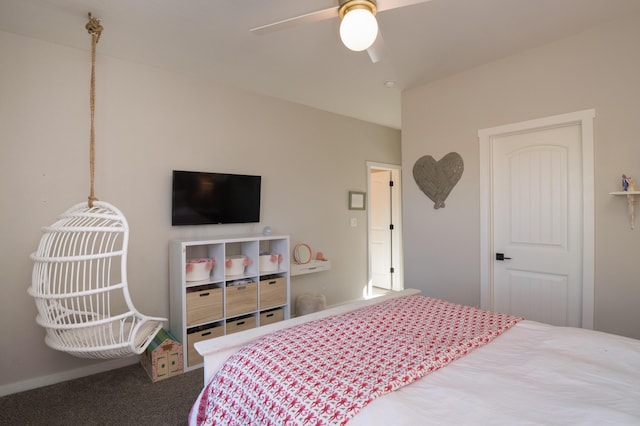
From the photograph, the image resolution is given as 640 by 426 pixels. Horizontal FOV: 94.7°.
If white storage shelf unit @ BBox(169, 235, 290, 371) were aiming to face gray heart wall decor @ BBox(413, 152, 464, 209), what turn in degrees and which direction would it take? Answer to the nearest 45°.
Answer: approximately 45° to its left

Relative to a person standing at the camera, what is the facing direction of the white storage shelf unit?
facing the viewer and to the right of the viewer

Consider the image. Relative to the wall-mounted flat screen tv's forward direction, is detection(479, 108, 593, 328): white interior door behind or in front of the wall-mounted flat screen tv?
in front

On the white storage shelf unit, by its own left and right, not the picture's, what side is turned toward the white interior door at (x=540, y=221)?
front

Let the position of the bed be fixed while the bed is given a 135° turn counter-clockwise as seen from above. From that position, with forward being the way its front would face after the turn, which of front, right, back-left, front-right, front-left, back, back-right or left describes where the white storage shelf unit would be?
back-right

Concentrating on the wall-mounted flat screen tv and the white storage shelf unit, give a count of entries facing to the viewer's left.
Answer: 0

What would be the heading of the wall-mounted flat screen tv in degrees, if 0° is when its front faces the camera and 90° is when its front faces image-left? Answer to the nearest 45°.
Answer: approximately 315°

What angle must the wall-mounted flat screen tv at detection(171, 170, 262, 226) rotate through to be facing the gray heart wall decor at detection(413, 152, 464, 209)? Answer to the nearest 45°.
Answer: approximately 45° to its left

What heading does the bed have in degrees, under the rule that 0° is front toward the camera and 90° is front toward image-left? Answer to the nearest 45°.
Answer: approximately 135°

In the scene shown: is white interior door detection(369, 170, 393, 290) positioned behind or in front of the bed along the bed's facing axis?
in front

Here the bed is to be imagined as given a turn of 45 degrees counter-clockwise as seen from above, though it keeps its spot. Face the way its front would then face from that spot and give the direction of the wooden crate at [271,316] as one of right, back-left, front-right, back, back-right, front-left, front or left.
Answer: front-right

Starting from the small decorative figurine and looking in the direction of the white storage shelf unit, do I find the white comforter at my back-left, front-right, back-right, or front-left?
front-left

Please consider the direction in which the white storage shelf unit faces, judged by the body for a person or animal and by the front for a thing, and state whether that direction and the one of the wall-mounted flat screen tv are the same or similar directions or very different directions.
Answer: same or similar directions

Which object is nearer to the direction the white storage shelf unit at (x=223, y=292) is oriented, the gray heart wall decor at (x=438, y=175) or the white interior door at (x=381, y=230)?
the gray heart wall decor

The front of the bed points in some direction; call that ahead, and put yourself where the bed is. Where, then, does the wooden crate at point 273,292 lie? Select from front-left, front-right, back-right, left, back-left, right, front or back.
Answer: front

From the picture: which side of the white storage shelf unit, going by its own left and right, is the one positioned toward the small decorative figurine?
front
